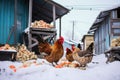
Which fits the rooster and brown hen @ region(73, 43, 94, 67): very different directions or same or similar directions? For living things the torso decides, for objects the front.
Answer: very different directions

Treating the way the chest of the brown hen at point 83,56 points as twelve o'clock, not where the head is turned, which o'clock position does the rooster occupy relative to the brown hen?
The rooster is roughly at 12 o'clock from the brown hen.

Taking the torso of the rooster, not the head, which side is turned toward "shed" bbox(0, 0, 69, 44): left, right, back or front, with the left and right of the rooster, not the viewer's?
left

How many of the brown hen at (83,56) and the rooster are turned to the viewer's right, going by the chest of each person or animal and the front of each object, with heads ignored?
1

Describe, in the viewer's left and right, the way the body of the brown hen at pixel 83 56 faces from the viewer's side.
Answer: facing to the left of the viewer

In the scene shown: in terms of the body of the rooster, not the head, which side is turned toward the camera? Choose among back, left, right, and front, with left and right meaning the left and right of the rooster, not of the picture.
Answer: right
